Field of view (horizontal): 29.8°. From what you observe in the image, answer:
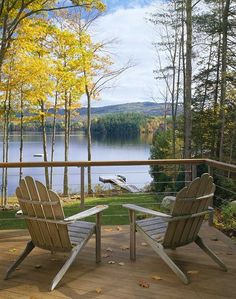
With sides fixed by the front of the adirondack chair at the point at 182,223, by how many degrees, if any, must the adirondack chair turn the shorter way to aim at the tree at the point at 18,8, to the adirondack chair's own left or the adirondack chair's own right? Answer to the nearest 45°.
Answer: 0° — it already faces it

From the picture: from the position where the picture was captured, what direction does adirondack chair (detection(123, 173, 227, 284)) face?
facing away from the viewer and to the left of the viewer
